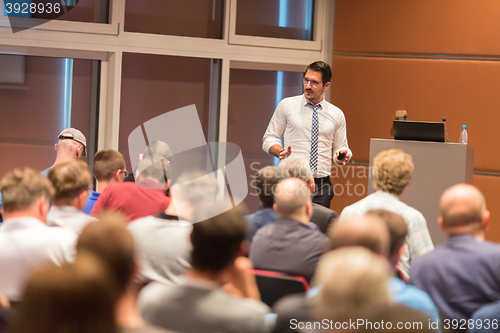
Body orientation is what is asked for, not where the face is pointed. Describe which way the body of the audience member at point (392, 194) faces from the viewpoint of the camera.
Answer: away from the camera

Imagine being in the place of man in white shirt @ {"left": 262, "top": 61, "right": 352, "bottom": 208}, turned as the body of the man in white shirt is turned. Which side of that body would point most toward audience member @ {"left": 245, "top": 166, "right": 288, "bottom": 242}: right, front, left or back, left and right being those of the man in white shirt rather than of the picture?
front

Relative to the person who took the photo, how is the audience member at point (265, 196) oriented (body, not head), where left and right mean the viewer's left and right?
facing away from the viewer

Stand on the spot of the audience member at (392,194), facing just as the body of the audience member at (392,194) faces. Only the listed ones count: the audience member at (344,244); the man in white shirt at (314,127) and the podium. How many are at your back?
1

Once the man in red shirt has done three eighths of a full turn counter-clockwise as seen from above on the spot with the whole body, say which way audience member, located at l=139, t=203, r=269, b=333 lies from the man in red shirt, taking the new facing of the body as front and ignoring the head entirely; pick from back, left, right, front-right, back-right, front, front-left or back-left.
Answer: left

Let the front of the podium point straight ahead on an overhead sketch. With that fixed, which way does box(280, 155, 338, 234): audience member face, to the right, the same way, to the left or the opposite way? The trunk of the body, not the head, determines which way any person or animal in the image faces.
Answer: the opposite way

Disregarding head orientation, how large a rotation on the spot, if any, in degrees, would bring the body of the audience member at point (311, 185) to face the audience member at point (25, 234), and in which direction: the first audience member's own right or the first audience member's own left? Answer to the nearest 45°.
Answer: approximately 135° to the first audience member's own left

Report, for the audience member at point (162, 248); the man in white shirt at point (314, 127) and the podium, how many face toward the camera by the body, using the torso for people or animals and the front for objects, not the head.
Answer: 2

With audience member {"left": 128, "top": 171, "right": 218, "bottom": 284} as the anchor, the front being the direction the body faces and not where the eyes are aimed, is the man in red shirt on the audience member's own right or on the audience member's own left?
on the audience member's own left

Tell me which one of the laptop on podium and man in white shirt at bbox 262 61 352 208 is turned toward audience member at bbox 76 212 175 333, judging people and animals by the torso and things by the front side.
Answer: the man in white shirt

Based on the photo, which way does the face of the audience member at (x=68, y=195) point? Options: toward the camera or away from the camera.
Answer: away from the camera

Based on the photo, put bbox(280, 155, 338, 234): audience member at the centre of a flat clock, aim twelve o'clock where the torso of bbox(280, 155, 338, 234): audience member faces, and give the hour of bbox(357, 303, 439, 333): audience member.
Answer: bbox(357, 303, 439, 333): audience member is roughly at 6 o'clock from bbox(280, 155, 338, 234): audience member.

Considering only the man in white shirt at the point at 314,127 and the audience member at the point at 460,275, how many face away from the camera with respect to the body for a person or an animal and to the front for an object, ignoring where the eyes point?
1

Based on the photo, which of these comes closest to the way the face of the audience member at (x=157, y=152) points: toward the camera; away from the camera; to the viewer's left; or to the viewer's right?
away from the camera

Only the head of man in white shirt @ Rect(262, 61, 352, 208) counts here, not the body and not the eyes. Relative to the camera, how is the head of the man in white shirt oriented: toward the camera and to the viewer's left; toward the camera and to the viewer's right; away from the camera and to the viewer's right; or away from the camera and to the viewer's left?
toward the camera and to the viewer's left
